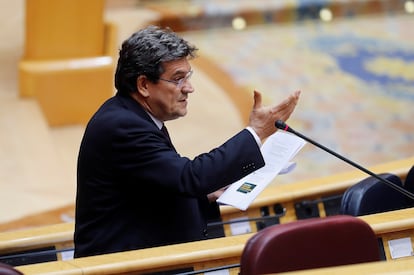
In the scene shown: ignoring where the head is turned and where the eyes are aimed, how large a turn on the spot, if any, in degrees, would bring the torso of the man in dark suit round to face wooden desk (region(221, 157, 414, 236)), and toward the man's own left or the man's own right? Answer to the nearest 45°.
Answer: approximately 45° to the man's own left

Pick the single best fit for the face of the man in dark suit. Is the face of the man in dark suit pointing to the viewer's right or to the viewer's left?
to the viewer's right

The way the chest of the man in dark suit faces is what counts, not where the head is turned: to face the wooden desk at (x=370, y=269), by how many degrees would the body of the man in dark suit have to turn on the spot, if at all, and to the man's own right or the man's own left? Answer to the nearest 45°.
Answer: approximately 45° to the man's own right

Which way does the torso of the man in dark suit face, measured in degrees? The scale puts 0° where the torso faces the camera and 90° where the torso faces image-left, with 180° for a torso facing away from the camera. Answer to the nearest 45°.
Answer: approximately 270°

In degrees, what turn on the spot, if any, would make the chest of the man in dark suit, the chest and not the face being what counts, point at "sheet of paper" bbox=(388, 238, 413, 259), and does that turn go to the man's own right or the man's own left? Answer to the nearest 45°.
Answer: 0° — they already face it
